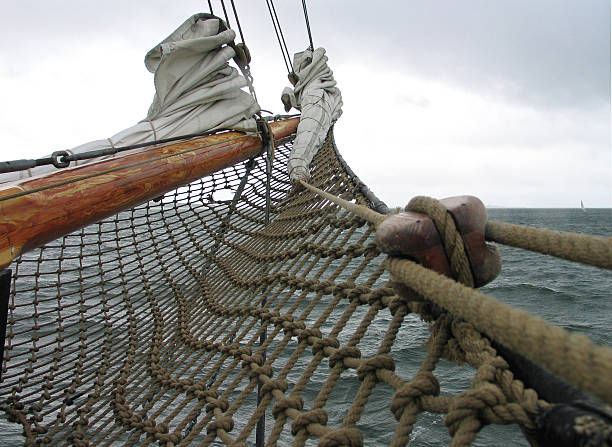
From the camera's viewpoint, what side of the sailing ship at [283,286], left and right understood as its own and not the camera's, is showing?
back
